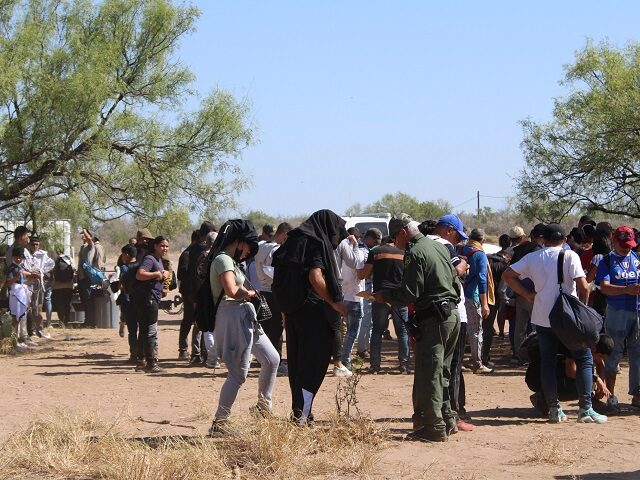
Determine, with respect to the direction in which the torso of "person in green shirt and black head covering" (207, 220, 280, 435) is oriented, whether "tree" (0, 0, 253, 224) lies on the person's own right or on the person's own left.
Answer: on the person's own left

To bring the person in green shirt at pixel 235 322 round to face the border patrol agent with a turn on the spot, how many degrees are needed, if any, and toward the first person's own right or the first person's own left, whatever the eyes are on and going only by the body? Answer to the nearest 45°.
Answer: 0° — they already face them

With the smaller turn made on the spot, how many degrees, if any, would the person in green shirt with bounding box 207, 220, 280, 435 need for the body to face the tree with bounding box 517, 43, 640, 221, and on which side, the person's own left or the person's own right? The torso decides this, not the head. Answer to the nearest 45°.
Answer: approximately 45° to the person's own left

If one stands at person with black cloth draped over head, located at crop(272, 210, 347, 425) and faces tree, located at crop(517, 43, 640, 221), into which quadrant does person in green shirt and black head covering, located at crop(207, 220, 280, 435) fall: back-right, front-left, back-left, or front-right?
back-left

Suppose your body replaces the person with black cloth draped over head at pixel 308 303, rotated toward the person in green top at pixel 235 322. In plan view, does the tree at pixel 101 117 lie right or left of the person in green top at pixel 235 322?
right

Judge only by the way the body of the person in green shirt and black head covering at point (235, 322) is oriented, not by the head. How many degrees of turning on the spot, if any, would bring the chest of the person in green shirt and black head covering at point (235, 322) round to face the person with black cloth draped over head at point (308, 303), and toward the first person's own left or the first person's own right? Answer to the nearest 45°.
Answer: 0° — they already face them

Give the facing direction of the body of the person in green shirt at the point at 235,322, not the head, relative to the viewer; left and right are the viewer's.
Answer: facing to the right of the viewer

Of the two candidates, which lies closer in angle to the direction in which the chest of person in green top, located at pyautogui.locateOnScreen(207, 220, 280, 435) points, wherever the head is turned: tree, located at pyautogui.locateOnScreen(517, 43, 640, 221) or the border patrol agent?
the border patrol agent

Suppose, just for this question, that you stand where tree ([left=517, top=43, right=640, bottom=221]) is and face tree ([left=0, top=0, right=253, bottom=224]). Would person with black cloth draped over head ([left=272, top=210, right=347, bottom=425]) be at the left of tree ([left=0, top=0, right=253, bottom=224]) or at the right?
left
